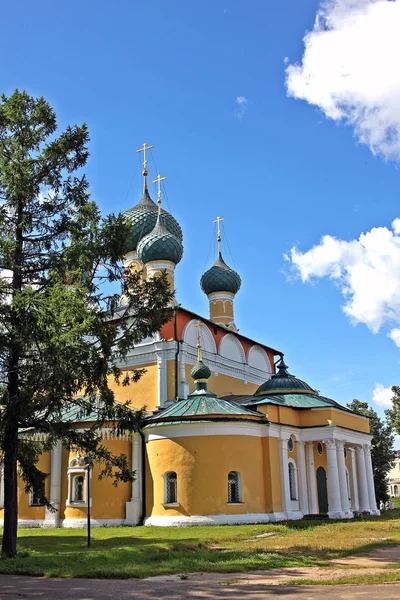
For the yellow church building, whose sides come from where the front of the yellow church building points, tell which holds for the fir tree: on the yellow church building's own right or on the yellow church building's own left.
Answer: on the yellow church building's own right

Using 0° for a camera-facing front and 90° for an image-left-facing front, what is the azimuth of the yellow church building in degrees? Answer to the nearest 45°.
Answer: approximately 315°
